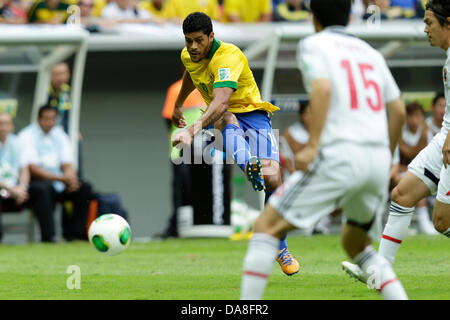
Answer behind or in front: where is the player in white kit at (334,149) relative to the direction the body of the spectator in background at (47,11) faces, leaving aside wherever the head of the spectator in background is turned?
in front

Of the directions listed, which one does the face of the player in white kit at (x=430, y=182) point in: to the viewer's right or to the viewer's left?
to the viewer's left

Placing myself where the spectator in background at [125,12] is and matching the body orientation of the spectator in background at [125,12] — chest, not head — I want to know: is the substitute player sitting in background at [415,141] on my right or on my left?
on my left

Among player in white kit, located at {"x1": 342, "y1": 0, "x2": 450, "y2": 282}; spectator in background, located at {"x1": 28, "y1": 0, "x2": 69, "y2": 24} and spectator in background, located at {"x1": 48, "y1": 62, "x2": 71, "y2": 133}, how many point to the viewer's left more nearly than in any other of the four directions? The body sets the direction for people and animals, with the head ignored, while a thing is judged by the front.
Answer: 1

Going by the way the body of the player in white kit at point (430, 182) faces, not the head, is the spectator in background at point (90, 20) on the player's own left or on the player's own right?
on the player's own right

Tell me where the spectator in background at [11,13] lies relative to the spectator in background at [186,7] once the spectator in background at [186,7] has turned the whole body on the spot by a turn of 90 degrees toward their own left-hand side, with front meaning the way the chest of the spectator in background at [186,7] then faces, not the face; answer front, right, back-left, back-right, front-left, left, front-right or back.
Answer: back

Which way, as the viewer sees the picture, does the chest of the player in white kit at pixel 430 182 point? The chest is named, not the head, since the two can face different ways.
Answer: to the viewer's left

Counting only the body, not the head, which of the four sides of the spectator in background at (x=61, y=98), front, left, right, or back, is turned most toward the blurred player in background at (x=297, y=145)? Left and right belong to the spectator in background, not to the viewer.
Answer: left

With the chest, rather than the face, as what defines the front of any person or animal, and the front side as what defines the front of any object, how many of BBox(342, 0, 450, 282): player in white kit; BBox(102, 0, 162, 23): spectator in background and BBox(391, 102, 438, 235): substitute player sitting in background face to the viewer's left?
1
